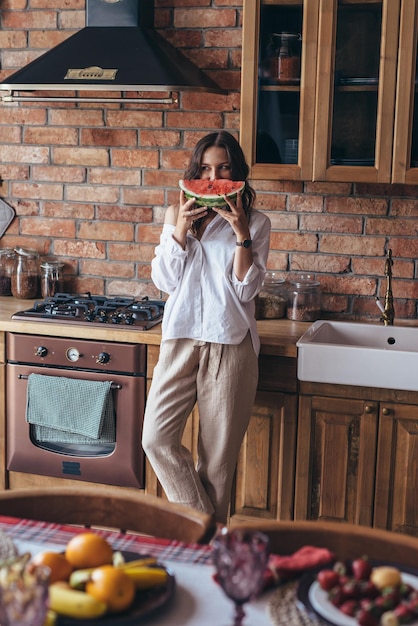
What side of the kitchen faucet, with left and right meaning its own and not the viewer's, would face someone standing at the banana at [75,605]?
front

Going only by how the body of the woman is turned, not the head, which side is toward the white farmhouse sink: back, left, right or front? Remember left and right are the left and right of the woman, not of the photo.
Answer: left

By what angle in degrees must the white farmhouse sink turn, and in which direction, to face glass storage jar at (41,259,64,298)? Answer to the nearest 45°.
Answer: approximately 135° to its right

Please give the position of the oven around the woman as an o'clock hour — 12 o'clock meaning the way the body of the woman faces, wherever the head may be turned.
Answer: The oven is roughly at 4 o'clock from the woman.

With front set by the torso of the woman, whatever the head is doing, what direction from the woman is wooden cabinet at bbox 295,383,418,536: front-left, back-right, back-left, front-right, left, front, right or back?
left

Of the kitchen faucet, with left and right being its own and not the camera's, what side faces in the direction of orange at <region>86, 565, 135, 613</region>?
front

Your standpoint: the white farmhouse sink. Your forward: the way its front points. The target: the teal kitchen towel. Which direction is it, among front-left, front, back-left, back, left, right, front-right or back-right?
right

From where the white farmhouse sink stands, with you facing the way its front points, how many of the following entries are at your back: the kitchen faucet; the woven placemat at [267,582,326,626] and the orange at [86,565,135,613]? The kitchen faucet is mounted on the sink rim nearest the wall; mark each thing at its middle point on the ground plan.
1

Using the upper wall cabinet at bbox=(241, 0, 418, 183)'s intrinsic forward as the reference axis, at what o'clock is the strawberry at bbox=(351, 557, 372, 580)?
The strawberry is roughly at 12 o'clock from the upper wall cabinet.

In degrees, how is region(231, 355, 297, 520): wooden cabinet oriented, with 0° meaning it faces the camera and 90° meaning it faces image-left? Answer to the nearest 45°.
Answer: approximately 0°

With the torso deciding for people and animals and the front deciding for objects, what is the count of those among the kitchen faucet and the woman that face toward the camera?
2

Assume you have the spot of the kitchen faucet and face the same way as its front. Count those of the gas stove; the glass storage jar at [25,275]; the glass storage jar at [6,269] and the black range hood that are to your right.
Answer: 4

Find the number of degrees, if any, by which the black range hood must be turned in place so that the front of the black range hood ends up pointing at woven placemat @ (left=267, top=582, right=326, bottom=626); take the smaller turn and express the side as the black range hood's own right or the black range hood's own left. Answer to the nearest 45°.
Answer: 0° — it already faces it

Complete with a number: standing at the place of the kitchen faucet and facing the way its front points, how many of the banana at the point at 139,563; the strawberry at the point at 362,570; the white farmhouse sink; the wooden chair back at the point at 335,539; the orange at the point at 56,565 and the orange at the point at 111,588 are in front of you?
6
